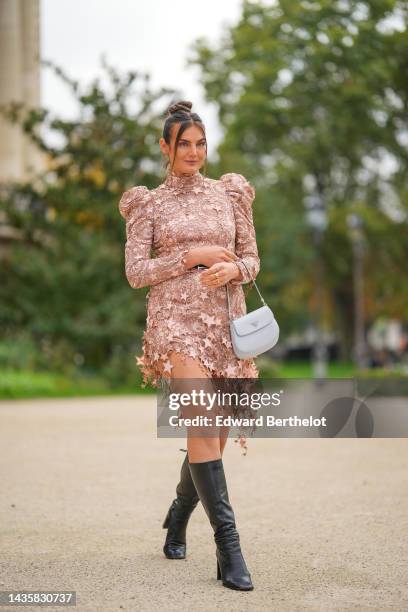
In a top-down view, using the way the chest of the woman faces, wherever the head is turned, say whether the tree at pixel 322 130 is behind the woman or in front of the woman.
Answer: behind

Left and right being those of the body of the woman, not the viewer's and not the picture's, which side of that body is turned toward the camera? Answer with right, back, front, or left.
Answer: front

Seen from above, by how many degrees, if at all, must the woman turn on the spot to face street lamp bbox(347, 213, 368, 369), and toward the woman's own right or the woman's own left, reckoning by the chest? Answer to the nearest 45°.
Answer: approximately 180°

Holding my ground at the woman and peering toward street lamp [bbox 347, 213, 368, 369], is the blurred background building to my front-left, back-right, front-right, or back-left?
front-left

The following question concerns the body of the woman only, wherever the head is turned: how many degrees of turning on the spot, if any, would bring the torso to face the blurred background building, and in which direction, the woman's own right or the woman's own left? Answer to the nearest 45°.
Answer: approximately 180°
